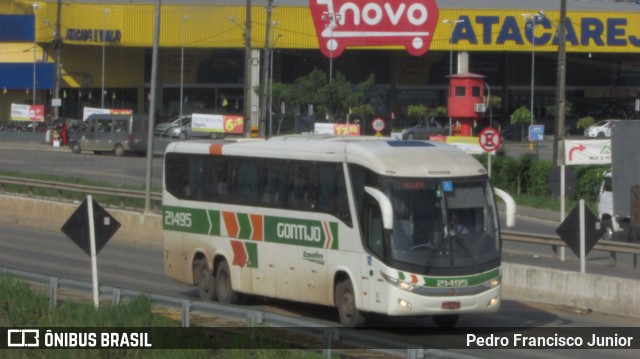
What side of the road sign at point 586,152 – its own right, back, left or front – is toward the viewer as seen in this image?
front

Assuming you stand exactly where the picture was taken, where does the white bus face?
facing the viewer and to the right of the viewer

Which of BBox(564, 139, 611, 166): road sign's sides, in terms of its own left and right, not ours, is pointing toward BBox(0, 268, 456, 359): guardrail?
front

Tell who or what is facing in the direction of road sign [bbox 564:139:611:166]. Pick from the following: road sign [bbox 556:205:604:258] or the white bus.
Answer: road sign [bbox 556:205:604:258]

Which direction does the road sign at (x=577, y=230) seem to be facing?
away from the camera

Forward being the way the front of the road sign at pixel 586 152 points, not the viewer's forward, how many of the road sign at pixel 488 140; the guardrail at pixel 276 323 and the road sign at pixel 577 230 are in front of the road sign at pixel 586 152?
2

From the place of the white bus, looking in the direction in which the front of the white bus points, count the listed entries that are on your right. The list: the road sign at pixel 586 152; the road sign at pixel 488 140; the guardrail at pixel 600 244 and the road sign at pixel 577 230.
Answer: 0

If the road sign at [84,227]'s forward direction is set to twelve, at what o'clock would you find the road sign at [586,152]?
the road sign at [586,152] is roughly at 2 o'clock from the road sign at [84,227].

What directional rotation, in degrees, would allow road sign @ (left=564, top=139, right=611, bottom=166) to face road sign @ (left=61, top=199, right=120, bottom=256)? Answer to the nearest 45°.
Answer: approximately 45° to its right

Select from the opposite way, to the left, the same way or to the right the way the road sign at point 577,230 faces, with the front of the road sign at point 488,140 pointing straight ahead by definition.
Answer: the opposite way

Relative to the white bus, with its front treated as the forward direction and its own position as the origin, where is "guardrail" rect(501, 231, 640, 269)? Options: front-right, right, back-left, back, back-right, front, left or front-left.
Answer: left

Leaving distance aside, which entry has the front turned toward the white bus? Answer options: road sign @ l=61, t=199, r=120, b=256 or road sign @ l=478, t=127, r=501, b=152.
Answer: road sign @ l=478, t=127, r=501, b=152

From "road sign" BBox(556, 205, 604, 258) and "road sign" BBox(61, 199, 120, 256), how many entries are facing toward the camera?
0

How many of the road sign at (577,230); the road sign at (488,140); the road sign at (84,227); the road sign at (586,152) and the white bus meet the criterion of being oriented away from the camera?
2

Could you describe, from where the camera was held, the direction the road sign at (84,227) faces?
facing away from the viewer

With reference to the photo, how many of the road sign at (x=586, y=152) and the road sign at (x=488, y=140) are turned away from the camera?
0

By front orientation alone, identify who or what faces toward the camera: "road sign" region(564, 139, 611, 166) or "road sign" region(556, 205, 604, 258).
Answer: "road sign" region(564, 139, 611, 166)

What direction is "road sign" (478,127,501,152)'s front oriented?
toward the camera
